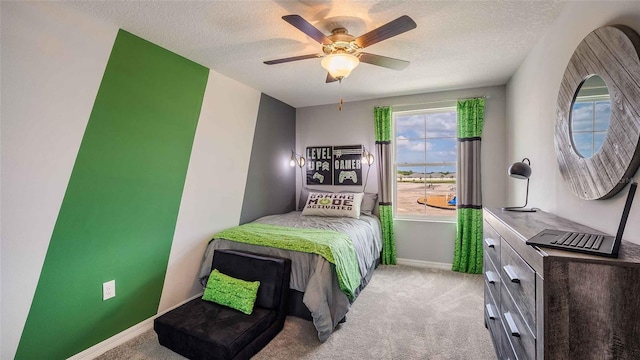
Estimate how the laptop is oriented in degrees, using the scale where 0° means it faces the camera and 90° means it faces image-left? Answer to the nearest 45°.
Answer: approximately 90°

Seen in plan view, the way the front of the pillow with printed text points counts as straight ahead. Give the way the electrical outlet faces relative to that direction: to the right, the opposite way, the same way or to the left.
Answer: to the left

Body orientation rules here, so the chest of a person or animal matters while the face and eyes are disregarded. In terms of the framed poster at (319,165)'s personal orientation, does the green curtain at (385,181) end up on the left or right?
on its left

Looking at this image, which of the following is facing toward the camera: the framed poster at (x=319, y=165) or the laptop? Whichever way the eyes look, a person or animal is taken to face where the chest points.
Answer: the framed poster

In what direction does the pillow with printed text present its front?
toward the camera

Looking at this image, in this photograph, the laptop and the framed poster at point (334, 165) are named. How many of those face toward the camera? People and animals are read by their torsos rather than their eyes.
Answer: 1

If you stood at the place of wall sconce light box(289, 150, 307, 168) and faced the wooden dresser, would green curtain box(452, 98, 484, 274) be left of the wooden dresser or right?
left

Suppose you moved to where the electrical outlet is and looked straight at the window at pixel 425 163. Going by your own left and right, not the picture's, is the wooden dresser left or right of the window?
right

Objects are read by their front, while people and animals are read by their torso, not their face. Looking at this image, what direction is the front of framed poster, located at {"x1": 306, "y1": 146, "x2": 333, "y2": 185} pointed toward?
toward the camera

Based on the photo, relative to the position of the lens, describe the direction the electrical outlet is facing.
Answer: facing the viewer and to the right of the viewer

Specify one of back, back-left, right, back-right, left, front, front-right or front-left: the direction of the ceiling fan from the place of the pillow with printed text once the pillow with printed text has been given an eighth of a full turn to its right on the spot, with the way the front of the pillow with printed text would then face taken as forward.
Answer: front-left
